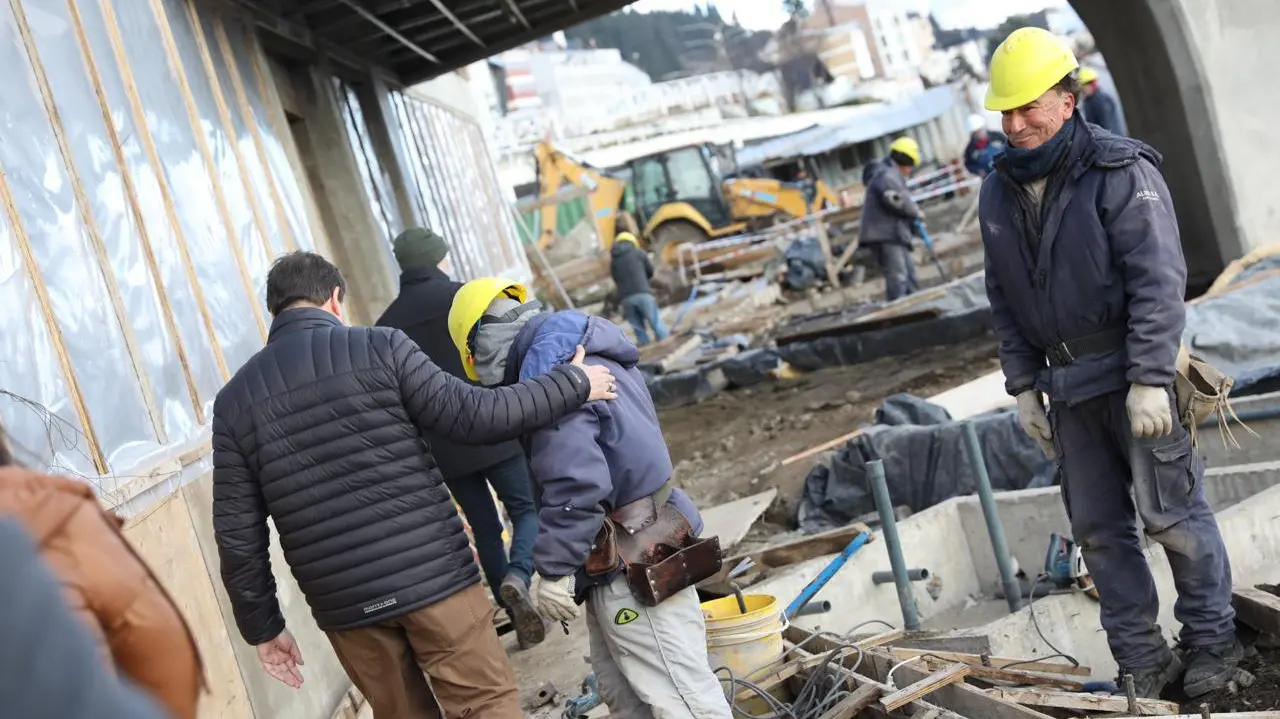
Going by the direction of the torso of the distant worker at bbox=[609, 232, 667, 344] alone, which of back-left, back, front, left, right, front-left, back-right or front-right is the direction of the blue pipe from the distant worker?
back

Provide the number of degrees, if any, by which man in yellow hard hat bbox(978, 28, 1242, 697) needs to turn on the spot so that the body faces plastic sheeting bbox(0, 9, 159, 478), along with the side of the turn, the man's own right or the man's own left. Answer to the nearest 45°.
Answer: approximately 45° to the man's own right

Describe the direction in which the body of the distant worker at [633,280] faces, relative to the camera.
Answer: away from the camera

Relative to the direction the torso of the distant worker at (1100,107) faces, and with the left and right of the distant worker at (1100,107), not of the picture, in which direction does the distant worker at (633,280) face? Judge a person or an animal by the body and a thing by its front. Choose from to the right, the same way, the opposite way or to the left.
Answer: to the right

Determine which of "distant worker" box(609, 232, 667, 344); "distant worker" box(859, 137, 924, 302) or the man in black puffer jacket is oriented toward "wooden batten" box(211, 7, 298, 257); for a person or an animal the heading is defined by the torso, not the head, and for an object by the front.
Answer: the man in black puffer jacket

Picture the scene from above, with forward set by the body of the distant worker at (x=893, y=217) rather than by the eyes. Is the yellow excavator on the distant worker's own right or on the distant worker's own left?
on the distant worker's own left

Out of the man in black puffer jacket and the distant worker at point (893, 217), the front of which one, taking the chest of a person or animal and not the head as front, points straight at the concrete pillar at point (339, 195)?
the man in black puffer jacket

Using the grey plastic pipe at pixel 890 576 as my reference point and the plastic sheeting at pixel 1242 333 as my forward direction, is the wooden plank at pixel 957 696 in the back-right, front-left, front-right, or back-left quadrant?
back-right

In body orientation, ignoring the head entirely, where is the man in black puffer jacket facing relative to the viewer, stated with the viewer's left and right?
facing away from the viewer

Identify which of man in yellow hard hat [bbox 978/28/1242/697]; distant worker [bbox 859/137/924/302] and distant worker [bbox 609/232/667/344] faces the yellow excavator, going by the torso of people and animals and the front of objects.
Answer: distant worker [bbox 609/232/667/344]

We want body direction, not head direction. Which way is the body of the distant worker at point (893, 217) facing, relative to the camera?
to the viewer's right

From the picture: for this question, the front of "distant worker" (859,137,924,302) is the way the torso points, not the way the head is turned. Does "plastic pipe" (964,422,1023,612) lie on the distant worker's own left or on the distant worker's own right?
on the distant worker's own right

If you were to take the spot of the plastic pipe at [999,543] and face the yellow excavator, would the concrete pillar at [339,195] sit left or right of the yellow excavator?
left
